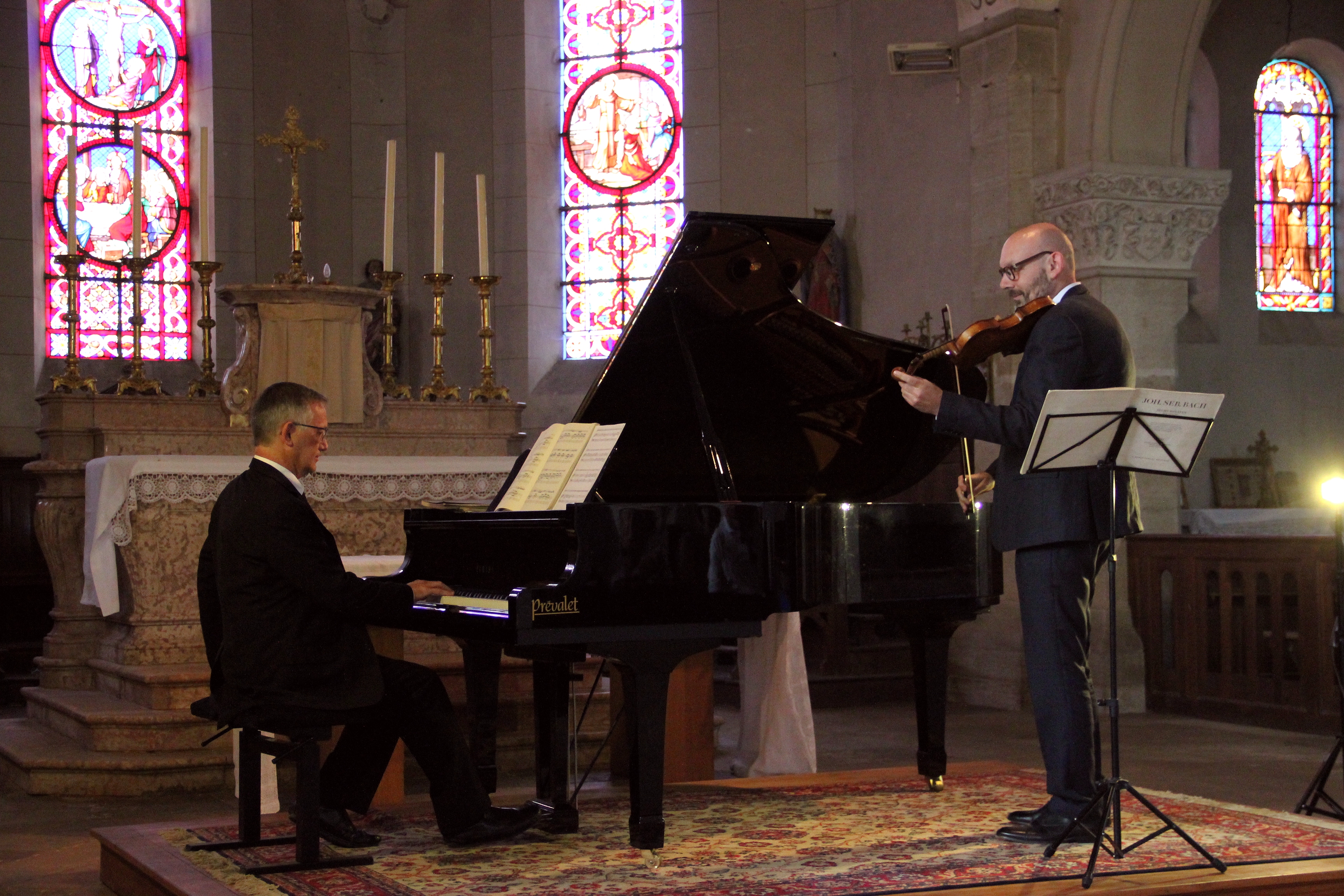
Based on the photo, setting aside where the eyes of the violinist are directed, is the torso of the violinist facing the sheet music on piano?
yes

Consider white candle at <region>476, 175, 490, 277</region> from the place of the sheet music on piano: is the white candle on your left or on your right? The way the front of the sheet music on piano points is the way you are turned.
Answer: on your right

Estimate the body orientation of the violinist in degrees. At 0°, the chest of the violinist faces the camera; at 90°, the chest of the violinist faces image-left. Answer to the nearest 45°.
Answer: approximately 90°

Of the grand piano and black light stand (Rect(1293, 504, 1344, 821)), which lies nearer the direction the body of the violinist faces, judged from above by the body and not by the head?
the grand piano

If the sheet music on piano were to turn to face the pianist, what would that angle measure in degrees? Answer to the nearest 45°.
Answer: approximately 45° to its right

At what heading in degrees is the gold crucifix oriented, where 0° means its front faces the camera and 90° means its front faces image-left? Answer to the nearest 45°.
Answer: approximately 0°

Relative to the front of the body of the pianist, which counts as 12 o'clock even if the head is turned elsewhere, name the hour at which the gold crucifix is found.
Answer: The gold crucifix is roughly at 9 o'clock from the pianist.

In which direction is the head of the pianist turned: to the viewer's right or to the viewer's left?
to the viewer's right

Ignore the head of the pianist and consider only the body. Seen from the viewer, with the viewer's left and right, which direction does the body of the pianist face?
facing to the right of the viewer

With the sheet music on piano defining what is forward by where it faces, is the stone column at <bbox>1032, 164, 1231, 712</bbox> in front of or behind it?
behind

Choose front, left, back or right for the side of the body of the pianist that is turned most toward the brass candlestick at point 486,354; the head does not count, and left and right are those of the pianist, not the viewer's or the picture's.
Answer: left

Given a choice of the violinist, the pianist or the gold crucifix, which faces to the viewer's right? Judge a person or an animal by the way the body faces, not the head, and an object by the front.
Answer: the pianist
